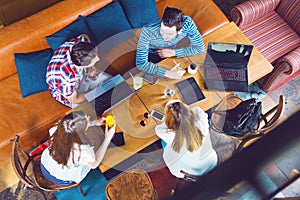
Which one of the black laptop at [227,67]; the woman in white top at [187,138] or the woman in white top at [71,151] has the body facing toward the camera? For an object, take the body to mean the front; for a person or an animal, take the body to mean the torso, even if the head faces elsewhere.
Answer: the black laptop

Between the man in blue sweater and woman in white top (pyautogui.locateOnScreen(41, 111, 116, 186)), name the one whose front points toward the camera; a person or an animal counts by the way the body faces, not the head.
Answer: the man in blue sweater

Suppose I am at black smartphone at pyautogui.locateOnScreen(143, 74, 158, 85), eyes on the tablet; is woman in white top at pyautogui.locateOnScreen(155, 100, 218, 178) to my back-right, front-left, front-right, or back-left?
front-right

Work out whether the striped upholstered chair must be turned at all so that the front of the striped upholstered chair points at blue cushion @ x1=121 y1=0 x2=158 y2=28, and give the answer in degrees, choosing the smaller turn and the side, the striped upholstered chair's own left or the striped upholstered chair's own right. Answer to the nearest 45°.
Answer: approximately 45° to the striped upholstered chair's own right

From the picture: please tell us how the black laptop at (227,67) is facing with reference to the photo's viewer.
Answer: facing the viewer

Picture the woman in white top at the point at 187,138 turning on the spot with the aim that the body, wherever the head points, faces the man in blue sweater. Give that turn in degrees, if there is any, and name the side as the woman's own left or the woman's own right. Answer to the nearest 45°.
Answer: approximately 45° to the woman's own right

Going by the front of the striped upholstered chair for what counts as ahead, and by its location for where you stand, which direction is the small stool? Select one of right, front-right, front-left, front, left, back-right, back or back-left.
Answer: front

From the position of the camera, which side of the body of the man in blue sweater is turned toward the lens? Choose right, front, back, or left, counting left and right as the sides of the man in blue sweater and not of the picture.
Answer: front

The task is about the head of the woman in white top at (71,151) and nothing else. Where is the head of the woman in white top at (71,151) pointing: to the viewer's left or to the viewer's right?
to the viewer's right

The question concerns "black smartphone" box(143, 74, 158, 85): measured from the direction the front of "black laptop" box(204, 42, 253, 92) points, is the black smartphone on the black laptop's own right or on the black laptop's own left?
on the black laptop's own right

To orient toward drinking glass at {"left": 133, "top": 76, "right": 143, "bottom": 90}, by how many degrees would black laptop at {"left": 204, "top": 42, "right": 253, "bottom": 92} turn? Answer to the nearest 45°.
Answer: approximately 90° to its right

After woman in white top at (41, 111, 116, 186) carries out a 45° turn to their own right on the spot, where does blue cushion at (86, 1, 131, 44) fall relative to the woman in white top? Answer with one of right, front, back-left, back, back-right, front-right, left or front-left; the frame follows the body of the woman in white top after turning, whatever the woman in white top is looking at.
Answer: front-left

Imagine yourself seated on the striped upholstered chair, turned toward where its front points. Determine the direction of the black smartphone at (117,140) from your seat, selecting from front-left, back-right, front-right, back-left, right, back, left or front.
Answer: front

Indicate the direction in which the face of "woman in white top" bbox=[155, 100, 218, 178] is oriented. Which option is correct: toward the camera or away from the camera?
away from the camera

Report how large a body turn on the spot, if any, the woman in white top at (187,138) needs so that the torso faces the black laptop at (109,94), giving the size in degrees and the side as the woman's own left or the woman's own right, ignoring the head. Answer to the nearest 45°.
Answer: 0° — they already face it

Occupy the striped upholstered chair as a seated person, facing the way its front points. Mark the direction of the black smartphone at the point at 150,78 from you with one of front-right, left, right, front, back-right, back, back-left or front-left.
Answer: front

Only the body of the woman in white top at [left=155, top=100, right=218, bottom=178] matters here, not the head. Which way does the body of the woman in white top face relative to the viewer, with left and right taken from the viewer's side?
facing away from the viewer and to the left of the viewer
